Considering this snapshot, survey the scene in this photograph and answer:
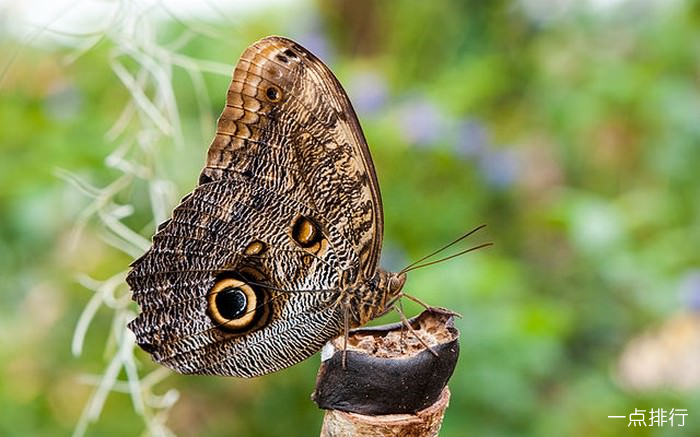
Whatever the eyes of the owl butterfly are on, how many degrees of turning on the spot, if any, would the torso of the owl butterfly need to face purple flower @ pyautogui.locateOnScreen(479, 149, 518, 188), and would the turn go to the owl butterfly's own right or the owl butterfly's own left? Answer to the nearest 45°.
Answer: approximately 45° to the owl butterfly's own left

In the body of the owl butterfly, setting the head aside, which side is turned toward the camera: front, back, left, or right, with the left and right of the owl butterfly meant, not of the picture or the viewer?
right
